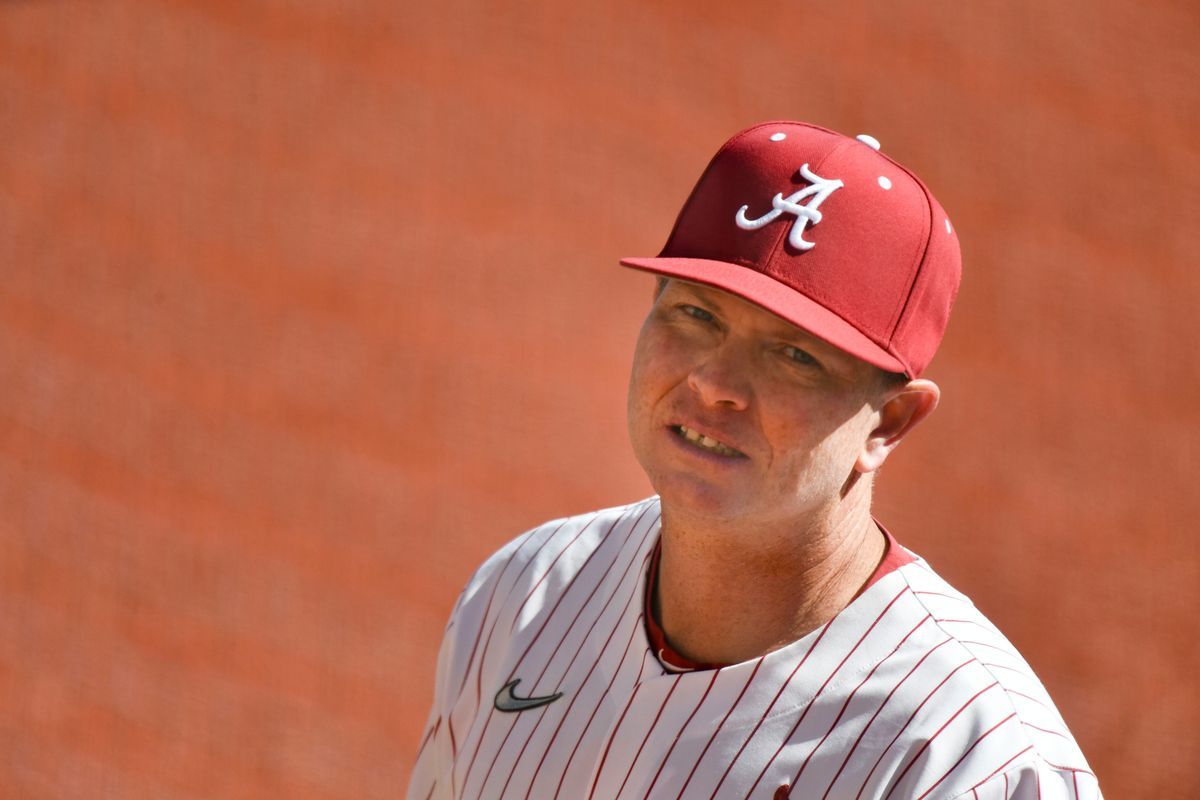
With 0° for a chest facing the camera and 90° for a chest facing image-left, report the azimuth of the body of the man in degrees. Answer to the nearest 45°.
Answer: approximately 45°
